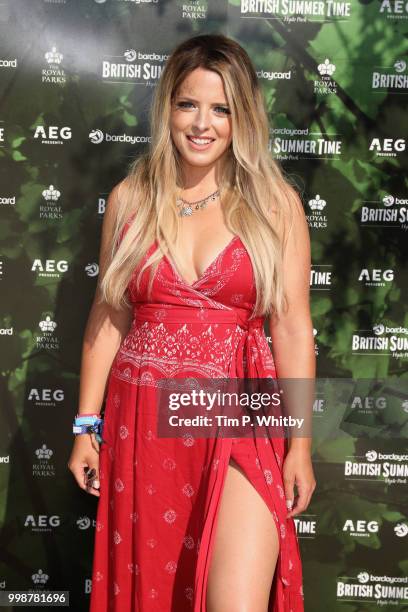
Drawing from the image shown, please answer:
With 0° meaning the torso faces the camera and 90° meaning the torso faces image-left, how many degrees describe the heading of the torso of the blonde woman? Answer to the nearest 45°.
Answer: approximately 0°
